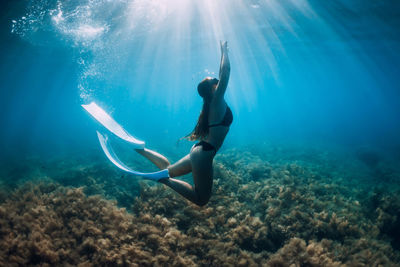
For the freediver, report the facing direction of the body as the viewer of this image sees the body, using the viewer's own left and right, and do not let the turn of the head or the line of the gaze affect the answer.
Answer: facing to the right of the viewer
